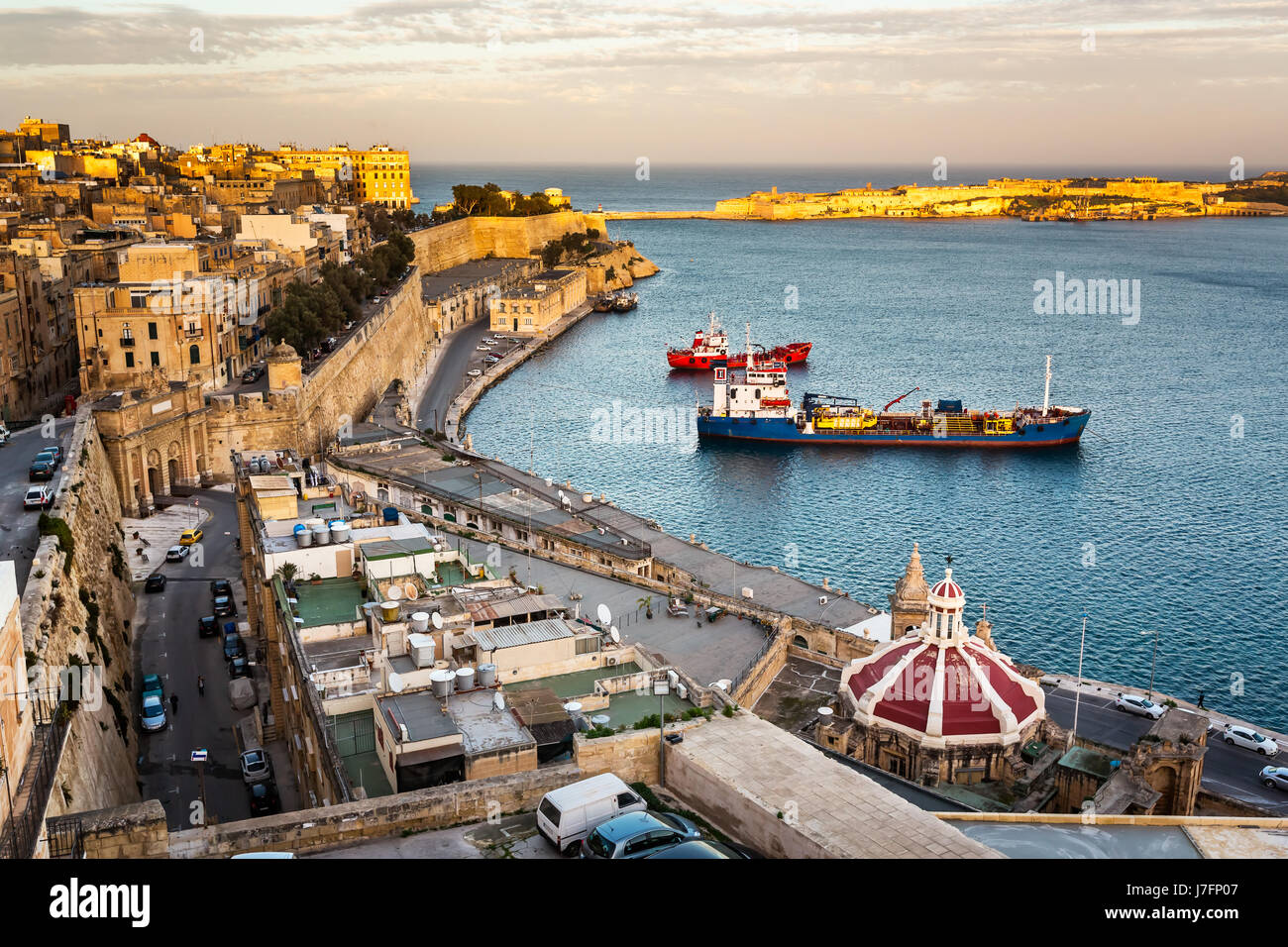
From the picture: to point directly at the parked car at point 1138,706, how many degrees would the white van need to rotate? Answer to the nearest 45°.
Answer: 0° — it already faces it

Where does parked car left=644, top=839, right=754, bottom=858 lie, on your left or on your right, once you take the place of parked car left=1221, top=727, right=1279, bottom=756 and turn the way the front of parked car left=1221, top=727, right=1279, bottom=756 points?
on your right

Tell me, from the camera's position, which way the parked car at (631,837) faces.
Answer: facing away from the viewer and to the right of the viewer

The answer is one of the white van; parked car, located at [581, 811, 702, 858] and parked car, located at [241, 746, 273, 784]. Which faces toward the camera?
parked car, located at [241, 746, 273, 784]

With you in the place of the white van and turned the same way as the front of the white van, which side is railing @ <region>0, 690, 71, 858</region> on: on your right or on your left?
on your left
